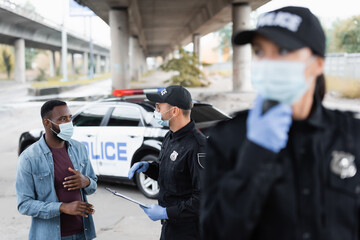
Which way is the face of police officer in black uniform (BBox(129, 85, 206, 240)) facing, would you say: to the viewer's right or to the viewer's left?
to the viewer's left

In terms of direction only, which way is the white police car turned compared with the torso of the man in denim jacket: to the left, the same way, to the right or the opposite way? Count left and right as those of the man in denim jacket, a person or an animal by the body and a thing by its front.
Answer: the opposite way

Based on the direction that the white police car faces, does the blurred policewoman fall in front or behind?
behind

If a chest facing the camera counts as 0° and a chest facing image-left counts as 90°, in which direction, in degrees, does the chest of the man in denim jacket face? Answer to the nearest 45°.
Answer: approximately 315°

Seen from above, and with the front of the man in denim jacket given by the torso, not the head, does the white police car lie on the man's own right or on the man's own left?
on the man's own left

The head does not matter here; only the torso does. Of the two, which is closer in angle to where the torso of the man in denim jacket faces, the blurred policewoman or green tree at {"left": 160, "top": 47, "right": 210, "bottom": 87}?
the blurred policewoman
